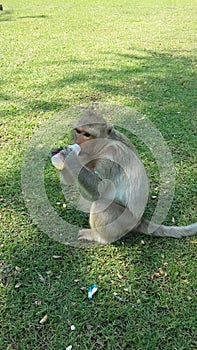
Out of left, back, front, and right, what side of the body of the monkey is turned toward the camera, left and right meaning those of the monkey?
left
